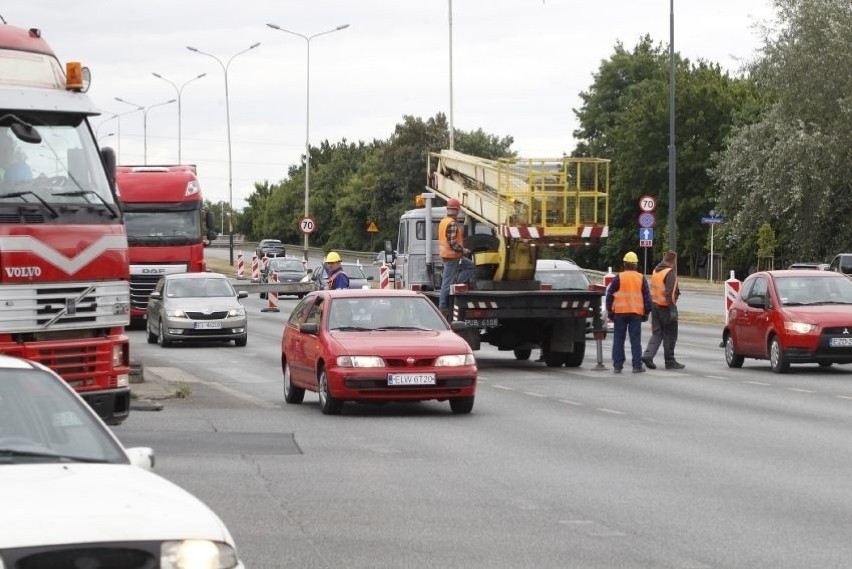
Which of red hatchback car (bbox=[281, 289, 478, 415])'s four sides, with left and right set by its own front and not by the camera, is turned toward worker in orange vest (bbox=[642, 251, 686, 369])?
left

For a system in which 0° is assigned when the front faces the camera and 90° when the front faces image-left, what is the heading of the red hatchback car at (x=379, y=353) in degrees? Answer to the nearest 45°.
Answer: approximately 315°

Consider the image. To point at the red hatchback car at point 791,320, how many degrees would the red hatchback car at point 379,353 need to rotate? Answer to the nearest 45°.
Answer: approximately 90° to its left
